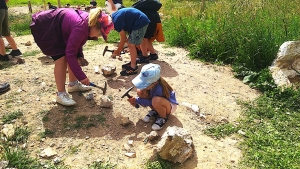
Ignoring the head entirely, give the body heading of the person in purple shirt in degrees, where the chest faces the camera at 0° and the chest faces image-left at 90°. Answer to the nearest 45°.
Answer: approximately 270°

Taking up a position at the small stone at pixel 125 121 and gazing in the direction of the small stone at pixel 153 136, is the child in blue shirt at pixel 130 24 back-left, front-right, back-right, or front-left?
back-left

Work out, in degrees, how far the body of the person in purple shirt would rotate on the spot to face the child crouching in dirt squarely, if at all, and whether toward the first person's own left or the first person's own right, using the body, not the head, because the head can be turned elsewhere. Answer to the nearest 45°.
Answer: approximately 45° to the first person's own right

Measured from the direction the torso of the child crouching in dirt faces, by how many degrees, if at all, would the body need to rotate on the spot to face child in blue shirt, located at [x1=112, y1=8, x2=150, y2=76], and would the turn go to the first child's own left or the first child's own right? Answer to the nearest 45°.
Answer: approximately 135° to the first child's own right

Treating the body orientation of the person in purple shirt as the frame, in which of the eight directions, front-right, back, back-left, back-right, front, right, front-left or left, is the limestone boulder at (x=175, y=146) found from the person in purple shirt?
front-right

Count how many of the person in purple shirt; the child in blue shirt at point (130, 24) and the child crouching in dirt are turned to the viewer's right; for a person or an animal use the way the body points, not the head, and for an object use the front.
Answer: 1

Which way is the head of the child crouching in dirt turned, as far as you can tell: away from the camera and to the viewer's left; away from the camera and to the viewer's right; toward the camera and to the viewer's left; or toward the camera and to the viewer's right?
toward the camera and to the viewer's left

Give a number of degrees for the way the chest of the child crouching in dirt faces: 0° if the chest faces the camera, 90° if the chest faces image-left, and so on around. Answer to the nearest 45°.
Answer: approximately 45°

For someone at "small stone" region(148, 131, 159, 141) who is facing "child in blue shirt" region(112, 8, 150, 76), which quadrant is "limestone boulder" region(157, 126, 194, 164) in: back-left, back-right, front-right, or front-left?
back-right

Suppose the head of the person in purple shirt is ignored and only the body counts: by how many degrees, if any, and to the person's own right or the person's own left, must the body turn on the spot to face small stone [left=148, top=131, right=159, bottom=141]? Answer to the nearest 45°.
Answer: approximately 45° to the person's own right
